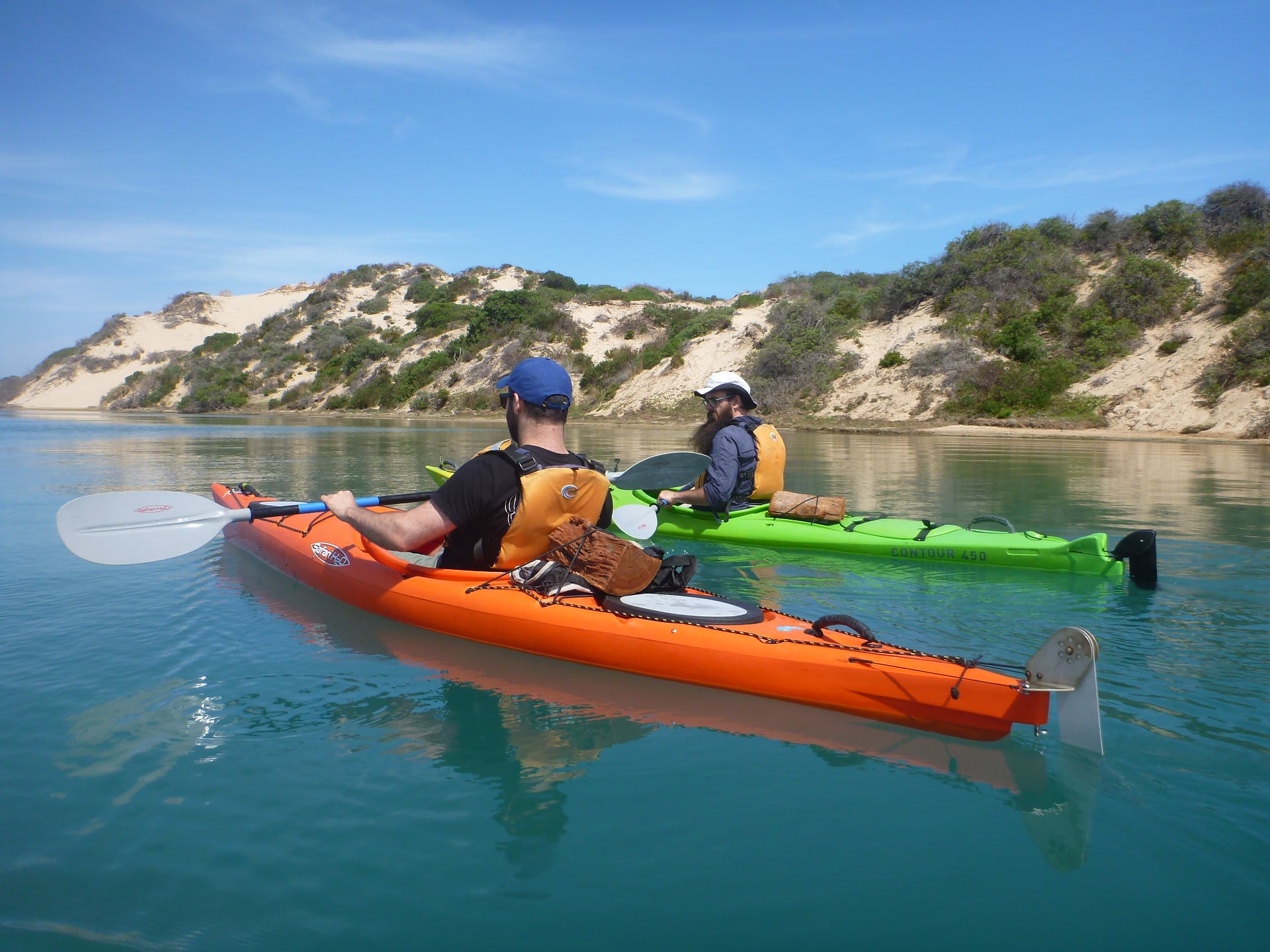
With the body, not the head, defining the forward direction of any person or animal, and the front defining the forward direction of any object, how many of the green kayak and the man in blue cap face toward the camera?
0

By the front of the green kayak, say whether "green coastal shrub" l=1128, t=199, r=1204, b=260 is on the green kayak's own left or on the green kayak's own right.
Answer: on the green kayak's own right

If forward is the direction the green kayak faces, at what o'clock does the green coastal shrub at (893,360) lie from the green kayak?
The green coastal shrub is roughly at 3 o'clock from the green kayak.

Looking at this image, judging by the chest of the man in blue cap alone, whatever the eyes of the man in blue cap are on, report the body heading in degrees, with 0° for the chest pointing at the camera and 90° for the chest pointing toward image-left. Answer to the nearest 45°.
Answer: approximately 135°

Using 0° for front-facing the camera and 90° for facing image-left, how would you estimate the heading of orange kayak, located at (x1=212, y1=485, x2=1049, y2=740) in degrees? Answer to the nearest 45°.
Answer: approximately 135°

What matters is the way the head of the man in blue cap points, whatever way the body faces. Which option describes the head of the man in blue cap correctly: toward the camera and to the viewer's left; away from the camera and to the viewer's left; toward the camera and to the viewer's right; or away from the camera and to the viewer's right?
away from the camera and to the viewer's left

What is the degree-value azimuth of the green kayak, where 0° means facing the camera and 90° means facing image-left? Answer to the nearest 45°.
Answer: approximately 90°

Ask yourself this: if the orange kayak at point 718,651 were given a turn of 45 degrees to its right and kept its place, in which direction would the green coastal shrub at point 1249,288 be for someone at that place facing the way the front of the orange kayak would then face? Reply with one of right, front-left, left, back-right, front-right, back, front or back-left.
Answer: front-right

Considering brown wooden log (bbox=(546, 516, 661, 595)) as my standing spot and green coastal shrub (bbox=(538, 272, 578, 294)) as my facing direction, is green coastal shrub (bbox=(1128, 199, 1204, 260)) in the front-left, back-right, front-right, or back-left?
front-right

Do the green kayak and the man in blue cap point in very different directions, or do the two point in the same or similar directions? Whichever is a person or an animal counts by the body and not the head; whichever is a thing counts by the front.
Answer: same or similar directions
